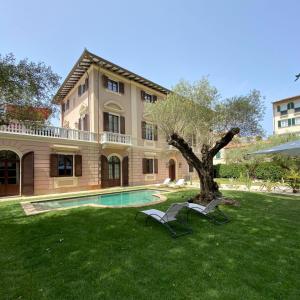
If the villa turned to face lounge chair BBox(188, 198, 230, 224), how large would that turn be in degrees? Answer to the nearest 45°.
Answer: approximately 45° to its right

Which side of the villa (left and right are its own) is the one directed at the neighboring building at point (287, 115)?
left

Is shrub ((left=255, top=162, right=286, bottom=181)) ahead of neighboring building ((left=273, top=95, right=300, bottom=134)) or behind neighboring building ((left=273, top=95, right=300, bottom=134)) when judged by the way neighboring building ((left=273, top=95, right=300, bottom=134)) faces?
ahead

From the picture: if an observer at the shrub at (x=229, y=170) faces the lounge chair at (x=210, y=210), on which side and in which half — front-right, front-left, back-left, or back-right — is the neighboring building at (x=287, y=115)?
back-left

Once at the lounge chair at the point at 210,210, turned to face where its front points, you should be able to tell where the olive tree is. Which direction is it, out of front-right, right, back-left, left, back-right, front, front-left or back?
front-right

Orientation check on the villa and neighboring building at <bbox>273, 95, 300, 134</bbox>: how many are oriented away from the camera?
0

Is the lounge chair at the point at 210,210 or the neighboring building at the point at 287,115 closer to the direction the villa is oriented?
the lounge chair

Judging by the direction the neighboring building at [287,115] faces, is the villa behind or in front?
in front

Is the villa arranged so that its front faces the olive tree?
yes

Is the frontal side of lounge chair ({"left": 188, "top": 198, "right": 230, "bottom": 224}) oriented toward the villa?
yes

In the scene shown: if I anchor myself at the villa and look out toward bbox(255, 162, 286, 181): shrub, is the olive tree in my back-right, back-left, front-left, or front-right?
front-right

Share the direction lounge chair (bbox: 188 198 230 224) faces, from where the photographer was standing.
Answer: facing away from the viewer and to the left of the viewer

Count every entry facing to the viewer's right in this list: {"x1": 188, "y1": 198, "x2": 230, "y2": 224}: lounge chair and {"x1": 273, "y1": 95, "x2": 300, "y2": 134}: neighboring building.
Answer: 0

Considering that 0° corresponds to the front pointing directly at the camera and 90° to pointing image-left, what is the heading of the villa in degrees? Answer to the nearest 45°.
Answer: approximately 315°
